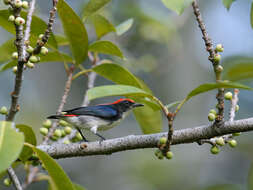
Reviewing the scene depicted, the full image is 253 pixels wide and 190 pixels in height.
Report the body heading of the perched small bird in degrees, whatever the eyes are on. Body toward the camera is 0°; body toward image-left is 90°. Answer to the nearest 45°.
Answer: approximately 270°
